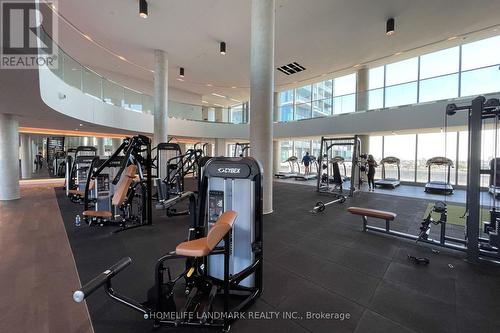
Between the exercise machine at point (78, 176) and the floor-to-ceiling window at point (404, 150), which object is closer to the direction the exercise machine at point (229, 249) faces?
the exercise machine

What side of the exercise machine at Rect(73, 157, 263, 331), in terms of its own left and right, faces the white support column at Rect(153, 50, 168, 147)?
right

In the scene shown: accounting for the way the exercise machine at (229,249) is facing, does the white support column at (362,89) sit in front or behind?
behind

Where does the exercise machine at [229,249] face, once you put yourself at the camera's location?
facing to the left of the viewer

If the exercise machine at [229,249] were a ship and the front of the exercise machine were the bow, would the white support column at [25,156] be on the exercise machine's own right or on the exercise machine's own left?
on the exercise machine's own right

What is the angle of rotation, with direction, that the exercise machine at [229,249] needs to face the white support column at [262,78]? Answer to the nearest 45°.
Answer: approximately 135° to its right

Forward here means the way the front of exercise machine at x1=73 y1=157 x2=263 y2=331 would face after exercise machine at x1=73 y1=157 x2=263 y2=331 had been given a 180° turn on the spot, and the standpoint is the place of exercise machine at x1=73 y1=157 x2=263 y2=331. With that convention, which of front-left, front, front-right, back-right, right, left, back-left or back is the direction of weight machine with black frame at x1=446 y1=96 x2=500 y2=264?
front

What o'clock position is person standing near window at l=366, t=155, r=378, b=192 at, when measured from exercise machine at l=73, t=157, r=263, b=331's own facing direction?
The person standing near window is roughly at 5 o'clock from the exercise machine.

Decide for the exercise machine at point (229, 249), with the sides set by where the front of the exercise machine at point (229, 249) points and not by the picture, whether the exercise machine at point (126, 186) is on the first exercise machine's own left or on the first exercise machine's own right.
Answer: on the first exercise machine's own right

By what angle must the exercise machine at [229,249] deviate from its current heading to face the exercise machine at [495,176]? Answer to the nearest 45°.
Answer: approximately 180°

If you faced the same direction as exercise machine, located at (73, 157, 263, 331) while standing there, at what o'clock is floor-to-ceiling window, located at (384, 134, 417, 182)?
The floor-to-ceiling window is roughly at 5 o'clock from the exercise machine.

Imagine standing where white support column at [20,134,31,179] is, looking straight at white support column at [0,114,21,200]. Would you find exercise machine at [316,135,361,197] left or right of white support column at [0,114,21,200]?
left
